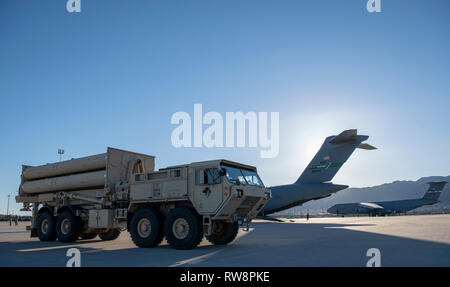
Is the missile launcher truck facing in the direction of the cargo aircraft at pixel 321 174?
no

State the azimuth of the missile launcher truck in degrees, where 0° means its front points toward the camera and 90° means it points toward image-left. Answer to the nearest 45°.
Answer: approximately 315°

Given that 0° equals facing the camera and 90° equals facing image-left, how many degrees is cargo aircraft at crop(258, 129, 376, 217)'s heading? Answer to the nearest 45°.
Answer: approximately 135°

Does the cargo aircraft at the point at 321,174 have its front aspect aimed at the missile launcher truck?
no

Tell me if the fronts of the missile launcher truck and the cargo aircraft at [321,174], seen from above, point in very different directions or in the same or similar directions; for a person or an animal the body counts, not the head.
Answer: very different directions
